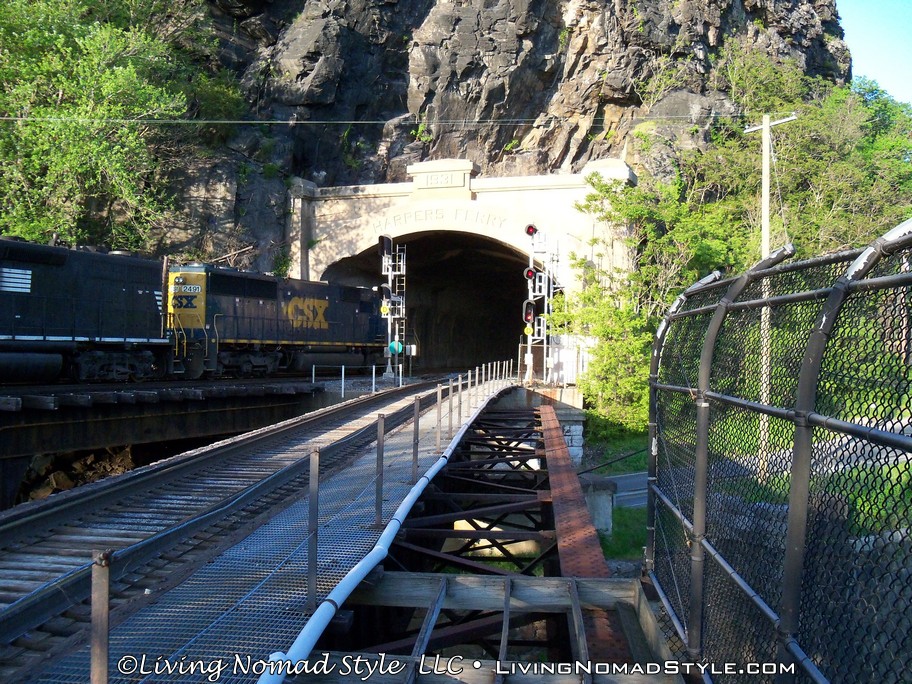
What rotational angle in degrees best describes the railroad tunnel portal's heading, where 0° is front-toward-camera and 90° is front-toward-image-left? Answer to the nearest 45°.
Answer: approximately 0°

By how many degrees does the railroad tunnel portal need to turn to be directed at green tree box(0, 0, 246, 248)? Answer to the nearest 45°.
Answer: approximately 45° to its right

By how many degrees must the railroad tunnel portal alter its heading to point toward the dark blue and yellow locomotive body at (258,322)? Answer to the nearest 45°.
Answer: approximately 45° to its right

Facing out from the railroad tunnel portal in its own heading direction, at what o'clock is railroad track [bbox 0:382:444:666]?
The railroad track is roughly at 12 o'clock from the railroad tunnel portal.

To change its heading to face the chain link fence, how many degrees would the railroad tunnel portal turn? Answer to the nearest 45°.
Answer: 0° — it already faces it

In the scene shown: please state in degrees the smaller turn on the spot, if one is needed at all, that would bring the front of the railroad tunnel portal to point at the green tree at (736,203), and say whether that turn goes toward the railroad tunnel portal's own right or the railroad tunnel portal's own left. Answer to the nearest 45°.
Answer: approximately 90° to the railroad tunnel portal's own left

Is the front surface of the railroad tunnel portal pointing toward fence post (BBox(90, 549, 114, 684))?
yes
